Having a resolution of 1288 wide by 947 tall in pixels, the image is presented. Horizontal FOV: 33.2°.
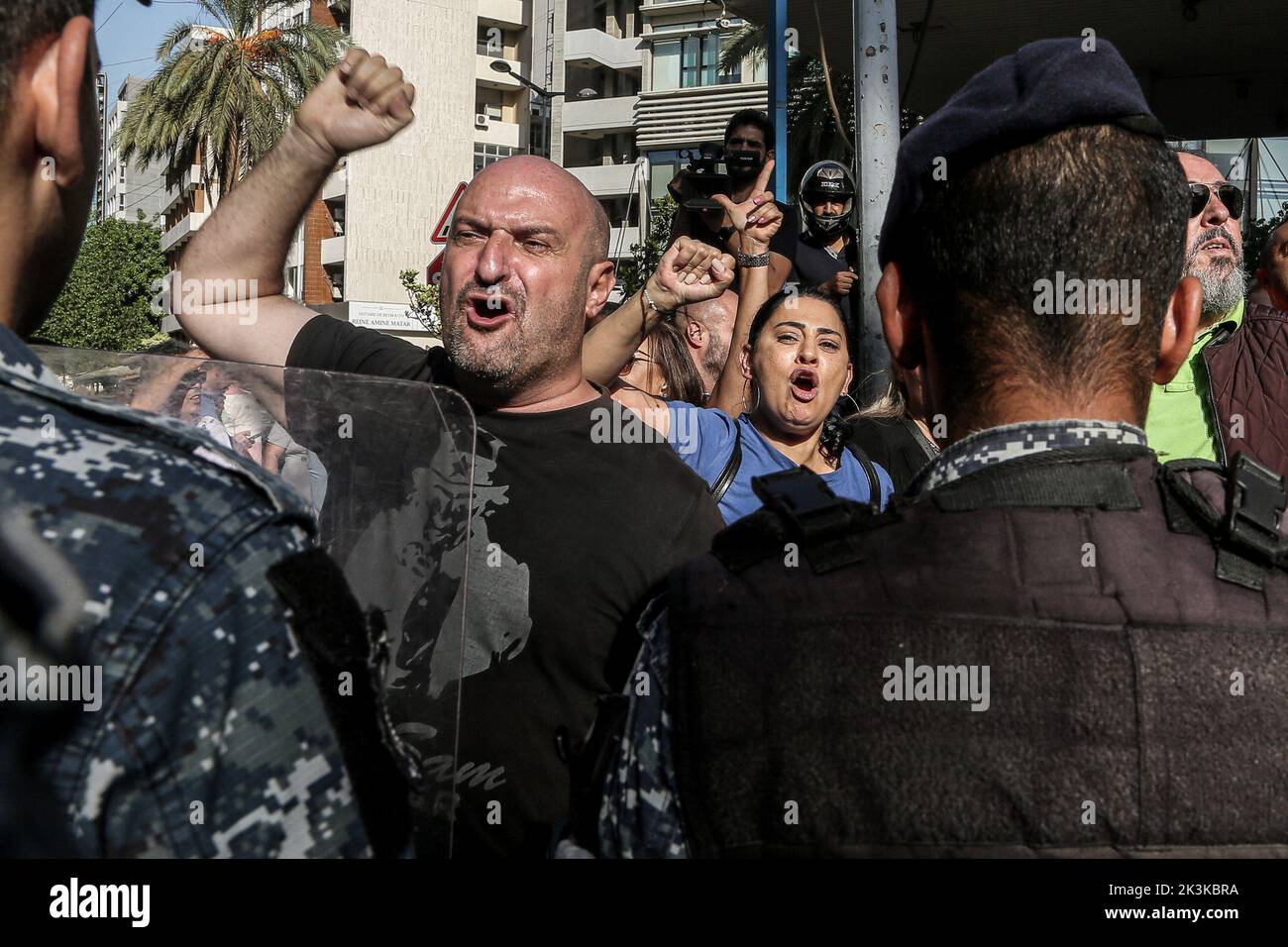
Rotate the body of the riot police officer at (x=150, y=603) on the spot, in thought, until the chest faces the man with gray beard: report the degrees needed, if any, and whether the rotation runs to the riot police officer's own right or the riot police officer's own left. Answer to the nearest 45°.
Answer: approximately 45° to the riot police officer's own right

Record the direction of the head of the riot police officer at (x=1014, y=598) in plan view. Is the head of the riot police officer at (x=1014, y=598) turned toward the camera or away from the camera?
away from the camera

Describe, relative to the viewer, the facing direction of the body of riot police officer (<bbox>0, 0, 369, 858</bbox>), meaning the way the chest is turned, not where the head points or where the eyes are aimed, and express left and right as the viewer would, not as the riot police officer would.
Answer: facing away from the viewer

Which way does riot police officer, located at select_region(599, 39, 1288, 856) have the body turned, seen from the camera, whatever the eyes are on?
away from the camera

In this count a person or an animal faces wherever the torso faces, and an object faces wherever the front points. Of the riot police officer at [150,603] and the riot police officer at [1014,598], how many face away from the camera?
2

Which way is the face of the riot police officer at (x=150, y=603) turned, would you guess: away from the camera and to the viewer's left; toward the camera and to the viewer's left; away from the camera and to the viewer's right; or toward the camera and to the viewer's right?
away from the camera and to the viewer's right

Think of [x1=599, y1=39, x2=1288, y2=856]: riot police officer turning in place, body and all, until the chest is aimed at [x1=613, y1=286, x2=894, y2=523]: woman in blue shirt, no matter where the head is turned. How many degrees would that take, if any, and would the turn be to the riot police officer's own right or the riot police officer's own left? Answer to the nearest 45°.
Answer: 0° — they already face them
